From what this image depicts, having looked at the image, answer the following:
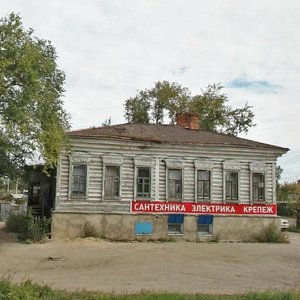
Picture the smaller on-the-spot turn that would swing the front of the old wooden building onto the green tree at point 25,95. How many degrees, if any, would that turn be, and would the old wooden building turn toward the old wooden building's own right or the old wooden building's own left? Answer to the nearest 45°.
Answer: approximately 45° to the old wooden building's own right

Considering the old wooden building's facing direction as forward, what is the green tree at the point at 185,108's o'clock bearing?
The green tree is roughly at 6 o'clock from the old wooden building.

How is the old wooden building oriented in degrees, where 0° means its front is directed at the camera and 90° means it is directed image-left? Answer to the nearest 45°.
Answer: approximately 0°

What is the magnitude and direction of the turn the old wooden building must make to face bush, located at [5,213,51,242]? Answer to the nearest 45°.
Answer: approximately 90° to its right

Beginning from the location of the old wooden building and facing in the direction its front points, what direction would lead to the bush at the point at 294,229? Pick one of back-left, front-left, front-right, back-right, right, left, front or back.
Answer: back-left

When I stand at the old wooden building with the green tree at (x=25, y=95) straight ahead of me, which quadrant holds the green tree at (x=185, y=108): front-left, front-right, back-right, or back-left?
back-right
